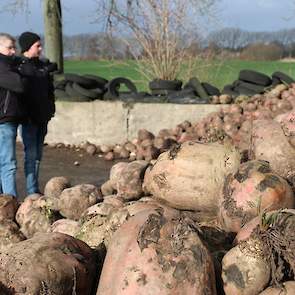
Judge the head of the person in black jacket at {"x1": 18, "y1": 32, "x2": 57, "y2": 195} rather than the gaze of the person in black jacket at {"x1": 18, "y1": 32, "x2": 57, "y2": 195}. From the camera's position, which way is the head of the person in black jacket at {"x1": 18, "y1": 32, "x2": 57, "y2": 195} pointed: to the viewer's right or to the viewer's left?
to the viewer's right

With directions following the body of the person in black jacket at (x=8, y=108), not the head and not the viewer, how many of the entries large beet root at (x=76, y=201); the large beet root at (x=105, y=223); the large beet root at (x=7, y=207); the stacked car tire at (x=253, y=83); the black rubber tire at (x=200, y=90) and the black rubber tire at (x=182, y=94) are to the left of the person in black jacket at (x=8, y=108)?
3

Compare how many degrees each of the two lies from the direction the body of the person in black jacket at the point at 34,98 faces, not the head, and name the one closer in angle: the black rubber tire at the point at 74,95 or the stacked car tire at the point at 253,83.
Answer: the stacked car tire

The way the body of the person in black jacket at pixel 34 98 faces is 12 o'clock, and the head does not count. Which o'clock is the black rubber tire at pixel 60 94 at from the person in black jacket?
The black rubber tire is roughly at 9 o'clock from the person in black jacket.

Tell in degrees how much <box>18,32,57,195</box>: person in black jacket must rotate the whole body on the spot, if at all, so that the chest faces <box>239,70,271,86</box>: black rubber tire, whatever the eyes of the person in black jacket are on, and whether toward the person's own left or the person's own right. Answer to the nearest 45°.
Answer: approximately 45° to the person's own left

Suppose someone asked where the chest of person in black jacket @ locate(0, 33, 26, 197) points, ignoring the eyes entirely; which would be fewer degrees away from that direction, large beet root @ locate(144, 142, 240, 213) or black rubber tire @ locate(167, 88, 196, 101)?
the large beet root

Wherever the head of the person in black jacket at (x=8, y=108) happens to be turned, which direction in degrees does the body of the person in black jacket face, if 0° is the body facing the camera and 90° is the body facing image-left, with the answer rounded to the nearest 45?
approximately 315°

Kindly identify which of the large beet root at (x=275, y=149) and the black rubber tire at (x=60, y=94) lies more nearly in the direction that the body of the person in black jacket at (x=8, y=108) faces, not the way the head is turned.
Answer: the large beet root

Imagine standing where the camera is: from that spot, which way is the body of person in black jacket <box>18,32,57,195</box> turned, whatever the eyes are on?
to the viewer's right

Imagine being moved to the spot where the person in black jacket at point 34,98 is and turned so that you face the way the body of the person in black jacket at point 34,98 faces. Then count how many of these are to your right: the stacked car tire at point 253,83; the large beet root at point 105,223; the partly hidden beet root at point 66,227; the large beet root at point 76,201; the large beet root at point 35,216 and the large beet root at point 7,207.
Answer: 5

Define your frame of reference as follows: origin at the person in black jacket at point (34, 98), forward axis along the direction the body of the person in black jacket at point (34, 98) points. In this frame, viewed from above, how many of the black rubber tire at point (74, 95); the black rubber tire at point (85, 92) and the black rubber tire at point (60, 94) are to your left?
3

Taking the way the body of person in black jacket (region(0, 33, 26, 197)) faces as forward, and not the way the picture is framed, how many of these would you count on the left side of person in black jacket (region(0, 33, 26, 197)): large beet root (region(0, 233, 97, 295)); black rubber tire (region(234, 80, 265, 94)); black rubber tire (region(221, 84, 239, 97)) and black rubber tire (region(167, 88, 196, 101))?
3

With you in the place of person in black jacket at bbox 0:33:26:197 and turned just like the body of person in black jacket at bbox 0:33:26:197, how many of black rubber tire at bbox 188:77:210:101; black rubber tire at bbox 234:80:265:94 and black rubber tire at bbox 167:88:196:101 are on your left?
3
